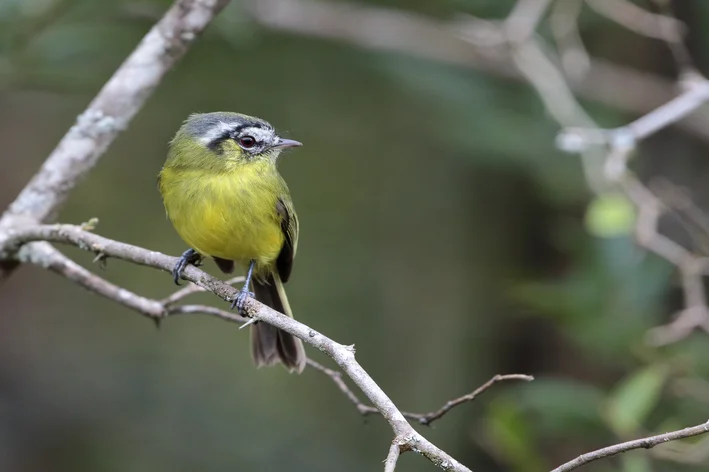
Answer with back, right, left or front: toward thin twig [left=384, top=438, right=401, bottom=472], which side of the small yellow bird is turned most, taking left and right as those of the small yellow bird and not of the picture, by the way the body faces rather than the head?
left

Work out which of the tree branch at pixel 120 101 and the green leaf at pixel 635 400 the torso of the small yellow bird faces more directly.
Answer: the tree branch

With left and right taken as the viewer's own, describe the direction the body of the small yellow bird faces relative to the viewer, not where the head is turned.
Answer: facing the viewer and to the left of the viewer

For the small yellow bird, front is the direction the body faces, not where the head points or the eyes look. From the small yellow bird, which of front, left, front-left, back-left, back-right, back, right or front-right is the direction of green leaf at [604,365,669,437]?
back-left

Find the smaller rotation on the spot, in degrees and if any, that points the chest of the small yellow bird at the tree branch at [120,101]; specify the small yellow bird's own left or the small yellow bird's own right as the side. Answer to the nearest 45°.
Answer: approximately 45° to the small yellow bird's own right
